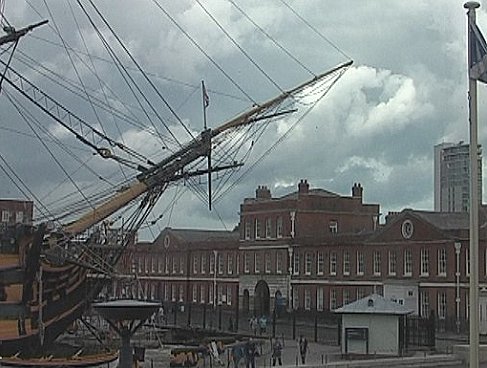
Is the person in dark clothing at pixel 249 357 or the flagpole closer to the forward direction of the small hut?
the flagpole

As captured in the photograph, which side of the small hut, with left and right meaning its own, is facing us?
front

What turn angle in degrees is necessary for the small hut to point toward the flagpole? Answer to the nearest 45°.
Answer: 0° — it already faces it

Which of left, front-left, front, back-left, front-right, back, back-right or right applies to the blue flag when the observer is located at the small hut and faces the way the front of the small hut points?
front

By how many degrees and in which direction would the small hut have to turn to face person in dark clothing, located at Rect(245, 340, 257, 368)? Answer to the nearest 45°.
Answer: approximately 90° to its right

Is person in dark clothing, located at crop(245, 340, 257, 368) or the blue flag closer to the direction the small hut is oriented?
the blue flag
